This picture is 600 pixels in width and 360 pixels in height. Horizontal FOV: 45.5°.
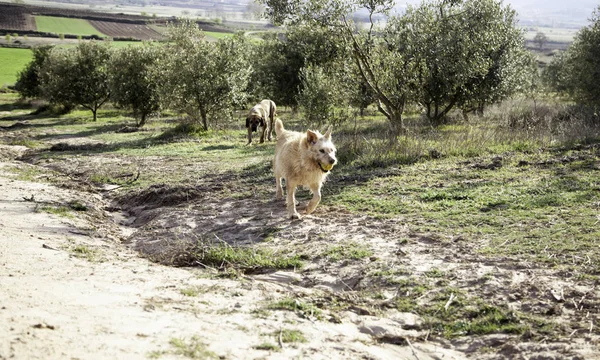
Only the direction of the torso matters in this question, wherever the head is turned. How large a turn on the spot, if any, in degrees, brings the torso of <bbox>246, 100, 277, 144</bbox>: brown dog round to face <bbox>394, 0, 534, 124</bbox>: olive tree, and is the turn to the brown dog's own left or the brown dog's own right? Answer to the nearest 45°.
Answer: approximately 135° to the brown dog's own left

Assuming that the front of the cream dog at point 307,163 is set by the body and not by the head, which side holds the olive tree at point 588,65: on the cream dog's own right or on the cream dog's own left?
on the cream dog's own left

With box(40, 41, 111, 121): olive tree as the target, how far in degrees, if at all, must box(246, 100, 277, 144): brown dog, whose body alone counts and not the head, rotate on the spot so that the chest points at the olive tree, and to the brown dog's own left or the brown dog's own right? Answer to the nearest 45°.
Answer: approximately 90° to the brown dog's own right

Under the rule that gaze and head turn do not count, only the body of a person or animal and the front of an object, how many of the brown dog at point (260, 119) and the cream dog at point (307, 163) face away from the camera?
0

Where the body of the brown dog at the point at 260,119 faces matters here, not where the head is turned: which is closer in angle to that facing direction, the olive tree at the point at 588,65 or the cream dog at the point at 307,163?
the cream dog

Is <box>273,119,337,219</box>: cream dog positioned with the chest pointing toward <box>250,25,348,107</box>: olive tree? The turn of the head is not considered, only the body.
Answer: no

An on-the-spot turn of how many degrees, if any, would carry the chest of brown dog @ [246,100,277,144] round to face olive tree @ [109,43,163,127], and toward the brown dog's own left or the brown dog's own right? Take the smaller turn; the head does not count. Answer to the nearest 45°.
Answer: approximately 90° to the brown dog's own right

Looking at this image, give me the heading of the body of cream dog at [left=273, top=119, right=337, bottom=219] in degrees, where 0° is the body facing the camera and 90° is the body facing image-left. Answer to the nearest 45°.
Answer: approximately 315°

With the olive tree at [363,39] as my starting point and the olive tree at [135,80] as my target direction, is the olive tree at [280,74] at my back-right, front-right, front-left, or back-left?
front-right

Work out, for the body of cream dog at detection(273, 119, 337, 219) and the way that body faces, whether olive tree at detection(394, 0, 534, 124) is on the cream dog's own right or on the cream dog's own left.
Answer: on the cream dog's own left

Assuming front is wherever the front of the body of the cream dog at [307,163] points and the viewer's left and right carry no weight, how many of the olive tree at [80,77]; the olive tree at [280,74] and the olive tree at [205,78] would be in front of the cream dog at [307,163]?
0

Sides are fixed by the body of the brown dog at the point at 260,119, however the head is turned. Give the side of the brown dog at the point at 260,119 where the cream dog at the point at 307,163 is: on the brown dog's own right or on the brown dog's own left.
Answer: on the brown dog's own left

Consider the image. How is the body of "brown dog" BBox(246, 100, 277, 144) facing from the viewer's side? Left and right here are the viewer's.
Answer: facing the viewer and to the left of the viewer

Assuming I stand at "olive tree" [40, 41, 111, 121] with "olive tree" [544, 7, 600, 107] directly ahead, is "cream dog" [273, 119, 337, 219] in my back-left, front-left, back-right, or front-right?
front-right
